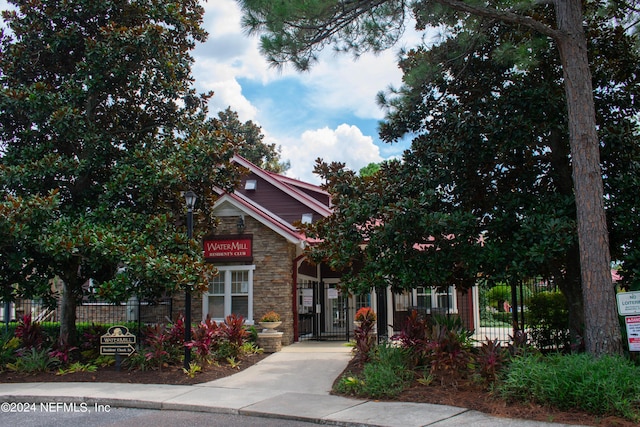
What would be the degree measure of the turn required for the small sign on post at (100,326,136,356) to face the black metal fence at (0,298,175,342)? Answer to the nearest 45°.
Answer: approximately 180°

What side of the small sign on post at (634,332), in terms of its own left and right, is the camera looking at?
front

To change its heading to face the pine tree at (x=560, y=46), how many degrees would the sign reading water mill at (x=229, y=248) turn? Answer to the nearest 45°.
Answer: approximately 45° to its left

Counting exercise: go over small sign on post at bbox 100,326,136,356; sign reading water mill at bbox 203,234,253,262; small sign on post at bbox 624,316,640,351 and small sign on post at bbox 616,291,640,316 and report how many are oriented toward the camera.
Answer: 4

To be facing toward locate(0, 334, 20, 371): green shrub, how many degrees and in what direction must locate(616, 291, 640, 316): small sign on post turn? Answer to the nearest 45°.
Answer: approximately 90° to its right

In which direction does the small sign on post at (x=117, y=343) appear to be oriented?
toward the camera

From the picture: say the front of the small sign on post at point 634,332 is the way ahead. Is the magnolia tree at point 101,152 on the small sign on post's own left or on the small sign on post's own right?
on the small sign on post's own right

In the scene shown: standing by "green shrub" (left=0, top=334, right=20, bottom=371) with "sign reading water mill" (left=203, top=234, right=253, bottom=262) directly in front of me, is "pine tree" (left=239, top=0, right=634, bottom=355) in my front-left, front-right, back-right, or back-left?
front-right

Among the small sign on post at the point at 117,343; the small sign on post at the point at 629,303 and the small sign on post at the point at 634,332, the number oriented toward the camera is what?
3

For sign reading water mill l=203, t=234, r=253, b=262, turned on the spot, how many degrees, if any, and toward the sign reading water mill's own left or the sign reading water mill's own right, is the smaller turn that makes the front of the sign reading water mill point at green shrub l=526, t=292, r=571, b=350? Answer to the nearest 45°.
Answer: approximately 45° to the sign reading water mill's own left
